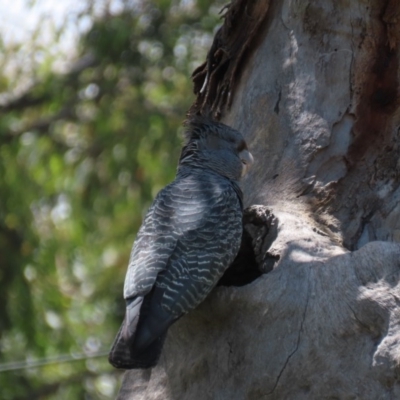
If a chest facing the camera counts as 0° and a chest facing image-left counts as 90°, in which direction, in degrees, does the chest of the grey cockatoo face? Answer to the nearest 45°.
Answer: approximately 225°
